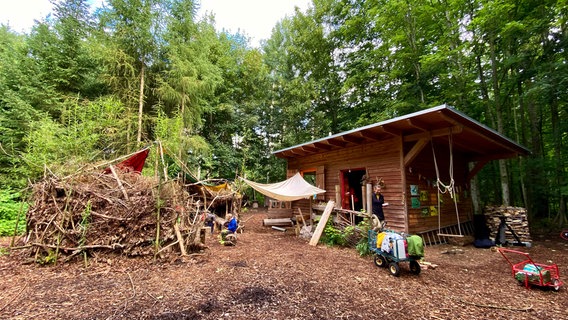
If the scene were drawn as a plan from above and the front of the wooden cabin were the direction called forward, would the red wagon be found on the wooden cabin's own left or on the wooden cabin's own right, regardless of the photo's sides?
on the wooden cabin's own left

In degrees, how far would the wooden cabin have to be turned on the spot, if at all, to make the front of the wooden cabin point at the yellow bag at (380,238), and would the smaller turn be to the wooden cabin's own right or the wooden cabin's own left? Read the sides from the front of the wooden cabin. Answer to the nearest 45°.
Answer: approximately 45° to the wooden cabin's own left

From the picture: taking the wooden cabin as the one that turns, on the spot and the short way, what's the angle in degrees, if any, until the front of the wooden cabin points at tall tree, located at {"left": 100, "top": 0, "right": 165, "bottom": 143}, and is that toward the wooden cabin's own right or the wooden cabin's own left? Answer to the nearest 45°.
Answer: approximately 45° to the wooden cabin's own right

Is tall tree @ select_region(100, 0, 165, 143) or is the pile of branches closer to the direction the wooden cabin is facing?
the pile of branches

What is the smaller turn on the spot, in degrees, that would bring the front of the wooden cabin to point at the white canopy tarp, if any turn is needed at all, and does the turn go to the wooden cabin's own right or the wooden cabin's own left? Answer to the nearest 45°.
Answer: approximately 45° to the wooden cabin's own right

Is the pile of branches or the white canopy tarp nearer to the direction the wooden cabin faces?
the pile of branches

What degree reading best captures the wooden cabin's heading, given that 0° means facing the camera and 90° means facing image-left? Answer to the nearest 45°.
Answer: approximately 45°
